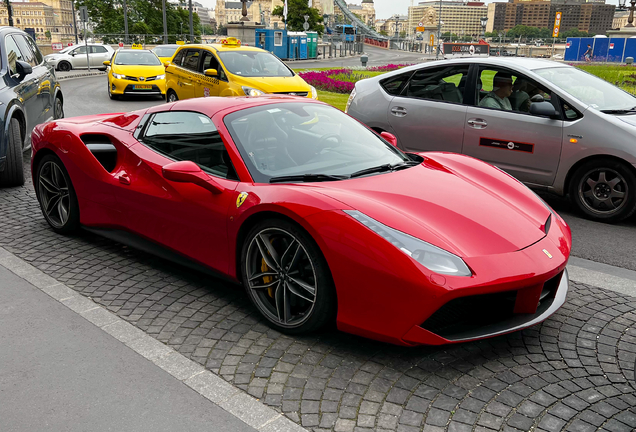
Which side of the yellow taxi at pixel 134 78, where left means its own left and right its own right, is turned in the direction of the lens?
front

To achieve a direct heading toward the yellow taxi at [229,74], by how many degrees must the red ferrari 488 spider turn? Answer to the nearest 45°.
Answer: approximately 135° to its left

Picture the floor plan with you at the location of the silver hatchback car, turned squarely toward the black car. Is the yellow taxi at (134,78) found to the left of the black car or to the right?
right

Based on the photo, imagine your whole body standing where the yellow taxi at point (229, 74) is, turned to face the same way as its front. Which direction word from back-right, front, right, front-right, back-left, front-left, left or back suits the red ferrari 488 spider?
front-right

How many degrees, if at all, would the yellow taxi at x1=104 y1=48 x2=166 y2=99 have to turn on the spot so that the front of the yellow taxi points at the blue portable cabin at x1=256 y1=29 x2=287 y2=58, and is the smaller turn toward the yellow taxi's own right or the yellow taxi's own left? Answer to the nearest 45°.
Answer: approximately 180°

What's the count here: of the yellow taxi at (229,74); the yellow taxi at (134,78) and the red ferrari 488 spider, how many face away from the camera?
0

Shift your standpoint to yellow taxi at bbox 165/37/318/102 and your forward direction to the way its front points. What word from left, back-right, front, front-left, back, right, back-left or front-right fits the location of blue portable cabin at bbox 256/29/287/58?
back-left

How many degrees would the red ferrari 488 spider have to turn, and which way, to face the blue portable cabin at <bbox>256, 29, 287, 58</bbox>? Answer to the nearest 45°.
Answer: approximately 135° to its left

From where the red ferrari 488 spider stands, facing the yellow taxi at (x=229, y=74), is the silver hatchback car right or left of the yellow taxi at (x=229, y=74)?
right

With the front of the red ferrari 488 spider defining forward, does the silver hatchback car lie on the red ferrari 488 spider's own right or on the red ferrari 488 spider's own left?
on the red ferrari 488 spider's own left

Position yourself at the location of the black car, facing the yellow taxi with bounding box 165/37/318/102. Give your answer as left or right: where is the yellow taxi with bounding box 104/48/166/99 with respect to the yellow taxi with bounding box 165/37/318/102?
left

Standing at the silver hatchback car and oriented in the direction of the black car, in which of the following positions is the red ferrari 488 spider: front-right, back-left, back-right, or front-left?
front-left

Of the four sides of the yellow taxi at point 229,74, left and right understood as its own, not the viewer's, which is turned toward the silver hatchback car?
front

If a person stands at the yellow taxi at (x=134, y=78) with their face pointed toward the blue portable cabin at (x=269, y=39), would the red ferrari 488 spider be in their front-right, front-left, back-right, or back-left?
back-right

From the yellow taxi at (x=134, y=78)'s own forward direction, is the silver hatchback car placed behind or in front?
in front

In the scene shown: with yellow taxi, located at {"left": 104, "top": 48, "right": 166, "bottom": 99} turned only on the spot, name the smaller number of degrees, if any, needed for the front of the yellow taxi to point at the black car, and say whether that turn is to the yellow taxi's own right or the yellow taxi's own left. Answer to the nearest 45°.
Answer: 0° — it already faces it

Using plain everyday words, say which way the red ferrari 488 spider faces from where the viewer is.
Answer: facing the viewer and to the right of the viewer
